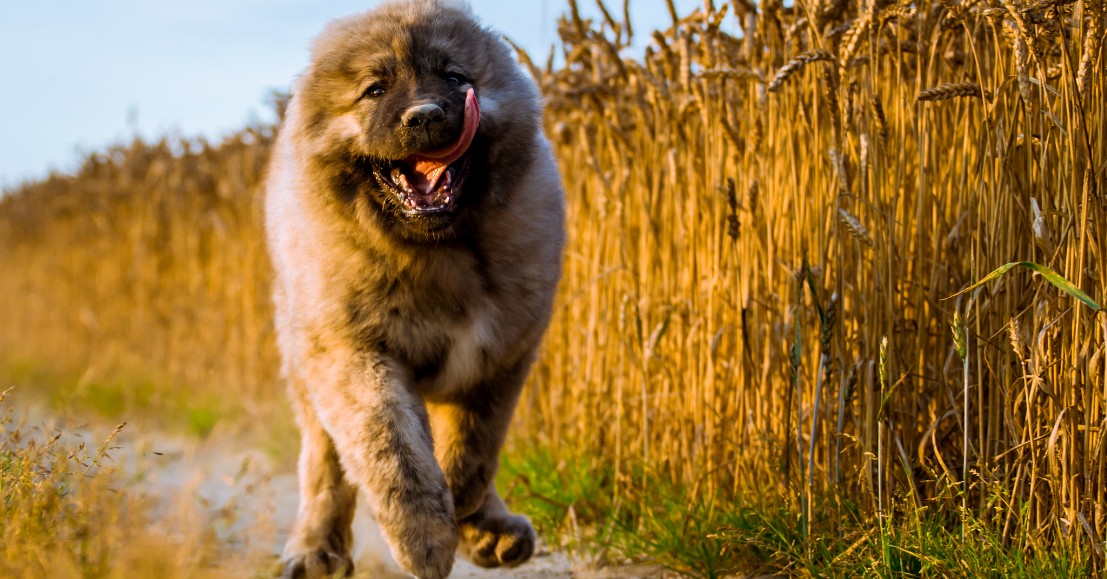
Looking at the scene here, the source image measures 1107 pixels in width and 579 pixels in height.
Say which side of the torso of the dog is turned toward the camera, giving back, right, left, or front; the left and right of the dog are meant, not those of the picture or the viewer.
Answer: front
